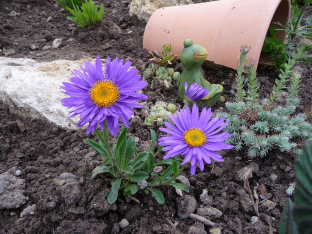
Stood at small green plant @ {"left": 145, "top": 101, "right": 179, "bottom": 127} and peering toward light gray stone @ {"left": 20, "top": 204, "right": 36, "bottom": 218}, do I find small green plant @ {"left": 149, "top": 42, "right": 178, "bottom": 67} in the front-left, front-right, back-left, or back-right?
back-right

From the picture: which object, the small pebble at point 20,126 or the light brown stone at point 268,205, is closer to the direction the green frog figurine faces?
the light brown stone

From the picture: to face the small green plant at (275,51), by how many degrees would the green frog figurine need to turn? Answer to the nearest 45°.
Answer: approximately 45° to its left

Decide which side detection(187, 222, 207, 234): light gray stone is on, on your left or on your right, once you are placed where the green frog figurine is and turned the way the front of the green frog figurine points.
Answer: on your right

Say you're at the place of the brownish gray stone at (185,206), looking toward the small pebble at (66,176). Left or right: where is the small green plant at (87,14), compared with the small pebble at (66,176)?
right

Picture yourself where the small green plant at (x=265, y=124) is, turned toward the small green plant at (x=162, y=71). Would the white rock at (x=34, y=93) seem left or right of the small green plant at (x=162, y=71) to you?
left

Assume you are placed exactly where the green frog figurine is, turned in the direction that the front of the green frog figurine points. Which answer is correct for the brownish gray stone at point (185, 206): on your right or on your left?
on your right

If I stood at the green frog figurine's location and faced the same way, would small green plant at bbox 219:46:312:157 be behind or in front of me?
in front
